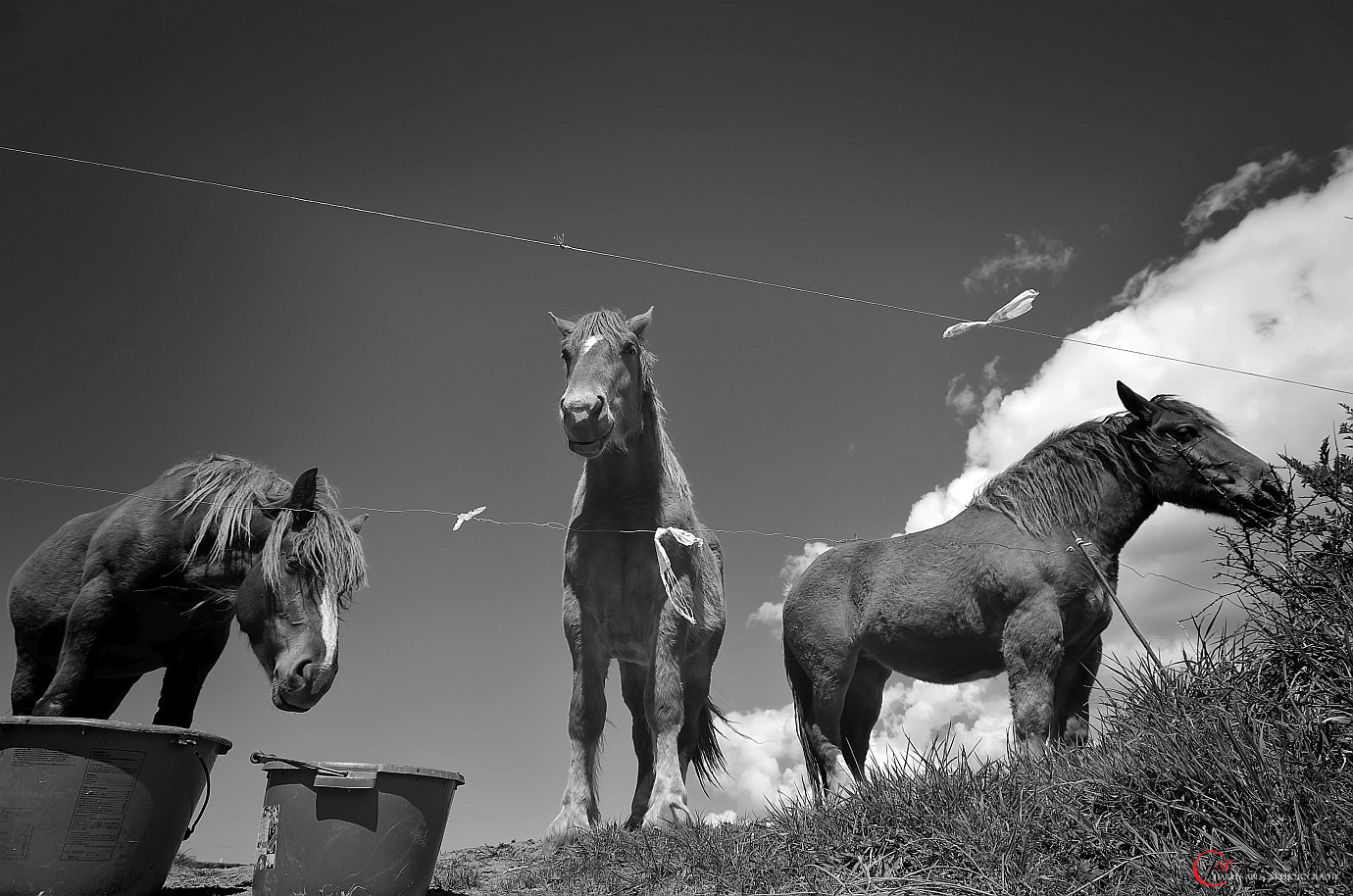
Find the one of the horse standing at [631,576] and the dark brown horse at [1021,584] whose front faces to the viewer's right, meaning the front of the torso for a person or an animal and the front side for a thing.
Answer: the dark brown horse

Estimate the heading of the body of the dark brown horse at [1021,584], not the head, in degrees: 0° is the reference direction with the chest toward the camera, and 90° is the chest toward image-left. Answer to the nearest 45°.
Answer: approximately 270°

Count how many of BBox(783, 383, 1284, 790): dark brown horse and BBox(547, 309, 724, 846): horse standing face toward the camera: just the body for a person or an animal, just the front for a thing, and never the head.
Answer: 1

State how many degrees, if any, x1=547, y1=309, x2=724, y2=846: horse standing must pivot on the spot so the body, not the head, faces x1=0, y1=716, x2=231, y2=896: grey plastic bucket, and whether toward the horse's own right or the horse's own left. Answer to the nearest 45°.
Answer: approximately 45° to the horse's own right

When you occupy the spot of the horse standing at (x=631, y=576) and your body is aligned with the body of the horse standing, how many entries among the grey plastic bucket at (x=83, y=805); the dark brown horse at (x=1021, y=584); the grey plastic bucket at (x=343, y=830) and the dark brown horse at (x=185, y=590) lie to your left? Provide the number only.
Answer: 1

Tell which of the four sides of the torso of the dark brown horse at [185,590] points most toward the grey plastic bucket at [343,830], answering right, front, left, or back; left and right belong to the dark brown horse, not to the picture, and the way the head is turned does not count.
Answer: front

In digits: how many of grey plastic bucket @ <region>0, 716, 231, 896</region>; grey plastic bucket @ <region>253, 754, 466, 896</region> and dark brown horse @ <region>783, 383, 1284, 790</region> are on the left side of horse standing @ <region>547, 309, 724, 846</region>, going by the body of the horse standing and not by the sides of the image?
1

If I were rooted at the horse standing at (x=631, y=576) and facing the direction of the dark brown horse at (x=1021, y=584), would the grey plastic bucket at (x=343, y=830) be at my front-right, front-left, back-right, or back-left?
back-right

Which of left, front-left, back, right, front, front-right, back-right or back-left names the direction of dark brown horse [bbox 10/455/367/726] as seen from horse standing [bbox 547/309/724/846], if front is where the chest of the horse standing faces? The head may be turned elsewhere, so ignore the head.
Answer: right

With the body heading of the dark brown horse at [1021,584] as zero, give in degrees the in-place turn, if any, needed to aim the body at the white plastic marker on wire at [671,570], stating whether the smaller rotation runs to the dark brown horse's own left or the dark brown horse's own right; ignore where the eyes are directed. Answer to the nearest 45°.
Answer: approximately 180°

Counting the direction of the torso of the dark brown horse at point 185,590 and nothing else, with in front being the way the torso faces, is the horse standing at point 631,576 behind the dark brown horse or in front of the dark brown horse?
in front

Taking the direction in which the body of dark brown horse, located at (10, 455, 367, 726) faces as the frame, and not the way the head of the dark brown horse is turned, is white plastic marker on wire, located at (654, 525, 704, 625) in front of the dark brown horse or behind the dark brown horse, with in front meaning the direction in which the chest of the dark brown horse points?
in front
